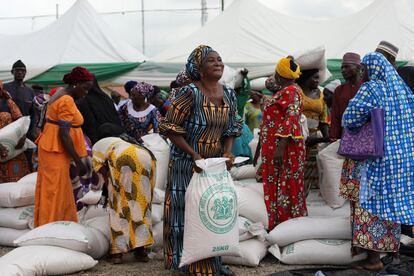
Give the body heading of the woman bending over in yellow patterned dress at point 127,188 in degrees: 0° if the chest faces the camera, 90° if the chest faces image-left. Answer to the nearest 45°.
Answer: approximately 135°

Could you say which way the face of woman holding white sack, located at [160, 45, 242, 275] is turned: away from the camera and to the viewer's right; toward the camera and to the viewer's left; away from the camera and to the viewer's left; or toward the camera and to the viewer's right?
toward the camera and to the viewer's right

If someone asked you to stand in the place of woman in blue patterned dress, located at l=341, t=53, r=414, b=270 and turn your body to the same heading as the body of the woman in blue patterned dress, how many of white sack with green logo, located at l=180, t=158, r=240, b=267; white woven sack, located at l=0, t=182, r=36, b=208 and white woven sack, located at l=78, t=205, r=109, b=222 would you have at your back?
0

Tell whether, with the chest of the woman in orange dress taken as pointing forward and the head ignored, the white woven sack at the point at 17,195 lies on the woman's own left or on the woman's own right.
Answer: on the woman's own left

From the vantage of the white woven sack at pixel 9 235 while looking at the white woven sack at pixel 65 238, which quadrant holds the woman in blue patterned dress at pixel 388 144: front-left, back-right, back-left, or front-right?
front-left

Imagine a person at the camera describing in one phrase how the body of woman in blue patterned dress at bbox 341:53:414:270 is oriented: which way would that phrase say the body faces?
to the viewer's left
